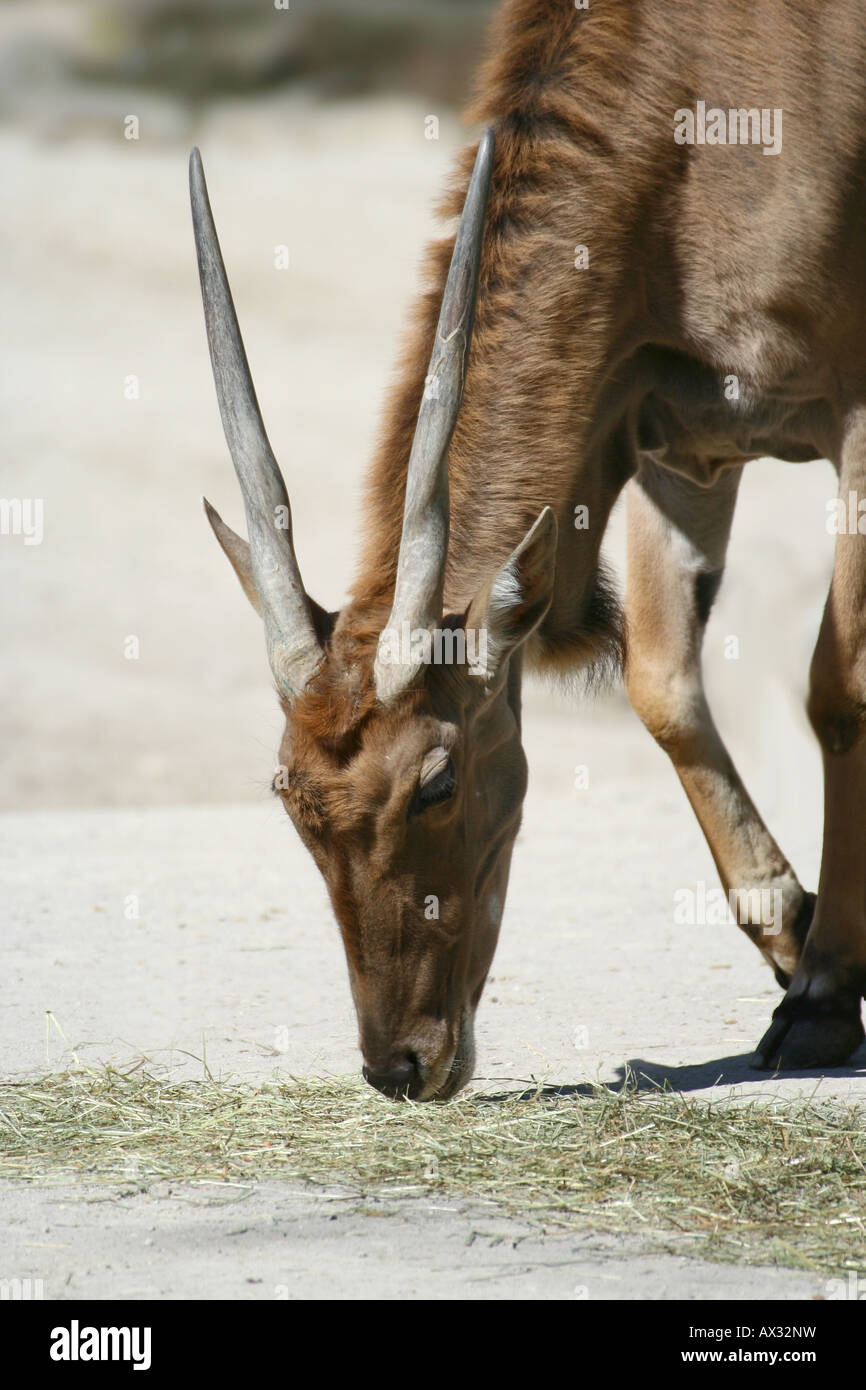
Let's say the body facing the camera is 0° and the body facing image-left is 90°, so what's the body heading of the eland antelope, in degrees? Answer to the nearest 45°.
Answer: approximately 45°
